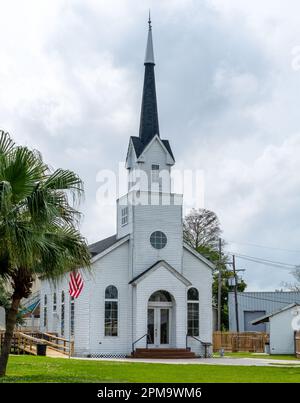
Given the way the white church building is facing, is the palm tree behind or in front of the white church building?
in front

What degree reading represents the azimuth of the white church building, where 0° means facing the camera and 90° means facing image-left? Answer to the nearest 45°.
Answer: approximately 0°

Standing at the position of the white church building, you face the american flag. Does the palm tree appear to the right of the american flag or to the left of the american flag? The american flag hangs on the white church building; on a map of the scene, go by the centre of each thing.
left

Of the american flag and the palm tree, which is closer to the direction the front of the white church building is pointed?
the palm tree
